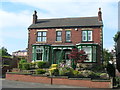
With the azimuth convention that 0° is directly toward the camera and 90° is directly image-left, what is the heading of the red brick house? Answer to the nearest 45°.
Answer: approximately 0°

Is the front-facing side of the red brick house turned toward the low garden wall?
yes

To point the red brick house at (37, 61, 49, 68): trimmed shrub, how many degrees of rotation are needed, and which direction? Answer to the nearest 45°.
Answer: approximately 45° to its right

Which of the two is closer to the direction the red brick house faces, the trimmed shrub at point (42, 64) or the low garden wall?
the low garden wall
